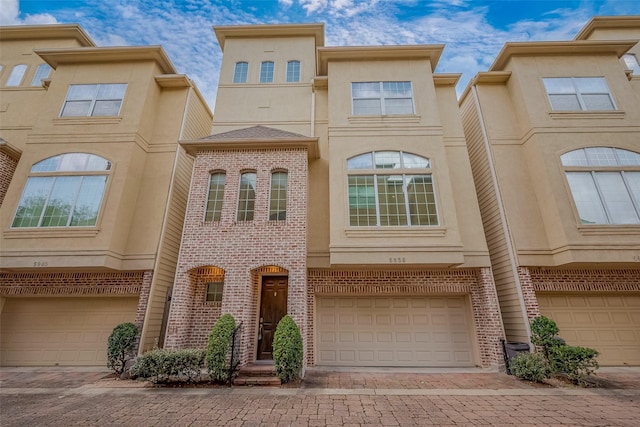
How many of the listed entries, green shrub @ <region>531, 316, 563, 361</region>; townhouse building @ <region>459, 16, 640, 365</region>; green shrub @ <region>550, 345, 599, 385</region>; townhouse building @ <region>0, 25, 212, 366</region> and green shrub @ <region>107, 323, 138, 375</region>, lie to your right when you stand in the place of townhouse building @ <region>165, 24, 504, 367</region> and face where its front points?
2

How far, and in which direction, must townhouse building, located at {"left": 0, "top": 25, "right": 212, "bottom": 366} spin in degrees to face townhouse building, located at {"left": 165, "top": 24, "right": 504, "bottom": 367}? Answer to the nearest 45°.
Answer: approximately 45° to its left

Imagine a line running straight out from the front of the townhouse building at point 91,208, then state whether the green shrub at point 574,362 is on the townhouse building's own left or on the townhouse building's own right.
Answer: on the townhouse building's own left

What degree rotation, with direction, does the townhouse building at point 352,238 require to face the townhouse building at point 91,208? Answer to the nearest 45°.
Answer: approximately 90° to its right

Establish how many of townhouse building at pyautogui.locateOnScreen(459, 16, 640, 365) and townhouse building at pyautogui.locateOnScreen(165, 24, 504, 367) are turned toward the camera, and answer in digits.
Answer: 2

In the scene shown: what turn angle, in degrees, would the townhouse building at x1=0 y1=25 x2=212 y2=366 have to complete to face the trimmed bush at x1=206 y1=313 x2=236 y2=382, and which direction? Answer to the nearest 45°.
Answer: approximately 45° to its left

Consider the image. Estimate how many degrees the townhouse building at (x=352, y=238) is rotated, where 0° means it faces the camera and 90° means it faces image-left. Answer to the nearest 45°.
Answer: approximately 0°
